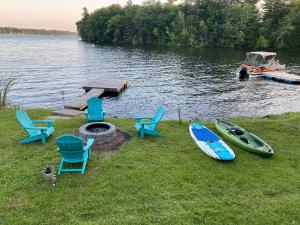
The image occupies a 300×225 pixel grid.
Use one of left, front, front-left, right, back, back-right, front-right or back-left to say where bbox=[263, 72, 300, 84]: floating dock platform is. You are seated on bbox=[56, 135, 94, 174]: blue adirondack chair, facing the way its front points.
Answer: front

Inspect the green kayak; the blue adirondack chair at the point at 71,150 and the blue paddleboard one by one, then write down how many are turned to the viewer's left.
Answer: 0

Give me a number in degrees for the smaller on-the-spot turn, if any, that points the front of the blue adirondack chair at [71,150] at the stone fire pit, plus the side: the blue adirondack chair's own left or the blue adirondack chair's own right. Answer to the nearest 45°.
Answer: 0° — it already faces it

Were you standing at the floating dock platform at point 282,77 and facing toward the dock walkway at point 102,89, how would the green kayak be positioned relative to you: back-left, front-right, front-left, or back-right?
front-left

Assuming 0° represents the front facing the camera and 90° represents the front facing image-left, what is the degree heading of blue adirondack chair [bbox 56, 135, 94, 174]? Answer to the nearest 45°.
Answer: approximately 225°

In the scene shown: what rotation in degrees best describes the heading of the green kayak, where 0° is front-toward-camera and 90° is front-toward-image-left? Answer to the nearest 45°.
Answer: approximately 315°

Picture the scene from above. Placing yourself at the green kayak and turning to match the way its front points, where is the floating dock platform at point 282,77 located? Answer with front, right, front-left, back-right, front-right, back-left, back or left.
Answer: back-left

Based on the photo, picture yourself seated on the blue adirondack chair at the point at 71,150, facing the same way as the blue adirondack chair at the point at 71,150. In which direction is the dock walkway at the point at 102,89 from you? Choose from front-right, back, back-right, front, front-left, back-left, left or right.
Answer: front-left

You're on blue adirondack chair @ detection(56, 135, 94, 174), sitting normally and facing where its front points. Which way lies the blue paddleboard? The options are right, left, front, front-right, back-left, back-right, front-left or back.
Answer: front-right

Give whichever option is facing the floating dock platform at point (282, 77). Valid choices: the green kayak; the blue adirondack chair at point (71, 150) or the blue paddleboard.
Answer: the blue adirondack chair
